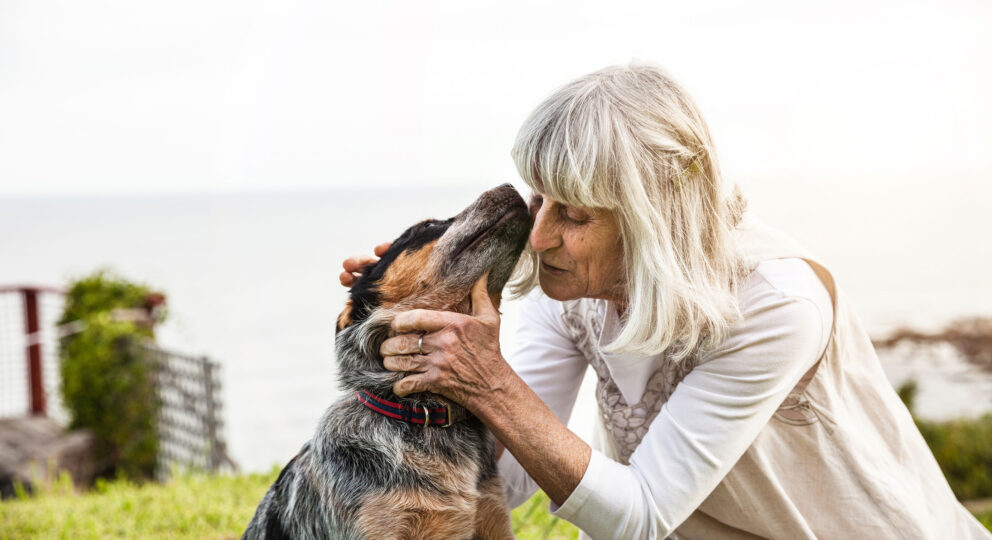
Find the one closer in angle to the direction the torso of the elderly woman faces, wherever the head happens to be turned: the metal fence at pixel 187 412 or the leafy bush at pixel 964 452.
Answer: the metal fence

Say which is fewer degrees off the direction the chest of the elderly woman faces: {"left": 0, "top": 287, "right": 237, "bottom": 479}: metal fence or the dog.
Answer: the dog

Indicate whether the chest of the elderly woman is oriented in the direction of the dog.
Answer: yes

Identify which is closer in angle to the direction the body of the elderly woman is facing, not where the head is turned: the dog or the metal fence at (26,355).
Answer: the dog

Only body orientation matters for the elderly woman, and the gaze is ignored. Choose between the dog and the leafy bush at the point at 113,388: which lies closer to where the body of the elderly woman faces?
the dog

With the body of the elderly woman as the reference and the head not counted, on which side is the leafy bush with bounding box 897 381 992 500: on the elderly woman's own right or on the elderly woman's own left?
on the elderly woman's own right

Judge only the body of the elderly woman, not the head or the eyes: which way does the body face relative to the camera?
to the viewer's left
